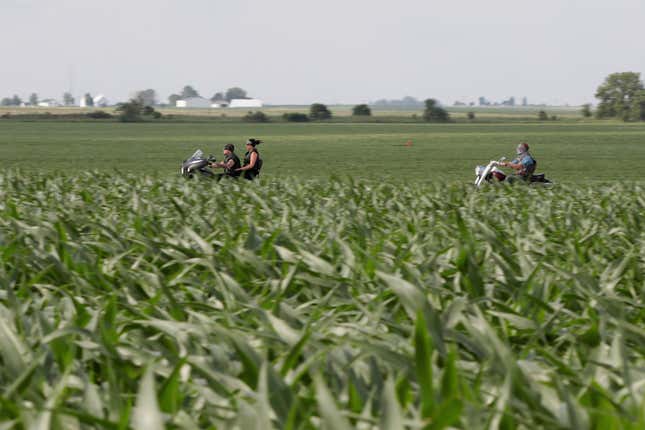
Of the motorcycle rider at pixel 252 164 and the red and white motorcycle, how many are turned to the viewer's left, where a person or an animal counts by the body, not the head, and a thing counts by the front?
2

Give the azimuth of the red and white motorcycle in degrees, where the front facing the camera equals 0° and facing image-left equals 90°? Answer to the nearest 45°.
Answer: approximately 90°

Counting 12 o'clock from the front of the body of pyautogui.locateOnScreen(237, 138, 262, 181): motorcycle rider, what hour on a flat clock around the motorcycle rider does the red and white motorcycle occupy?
The red and white motorcycle is roughly at 6 o'clock from the motorcycle rider.

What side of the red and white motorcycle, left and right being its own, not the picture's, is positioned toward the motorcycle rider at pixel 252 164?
front

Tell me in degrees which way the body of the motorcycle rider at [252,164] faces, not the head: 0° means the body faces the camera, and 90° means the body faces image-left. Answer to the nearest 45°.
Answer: approximately 90°
